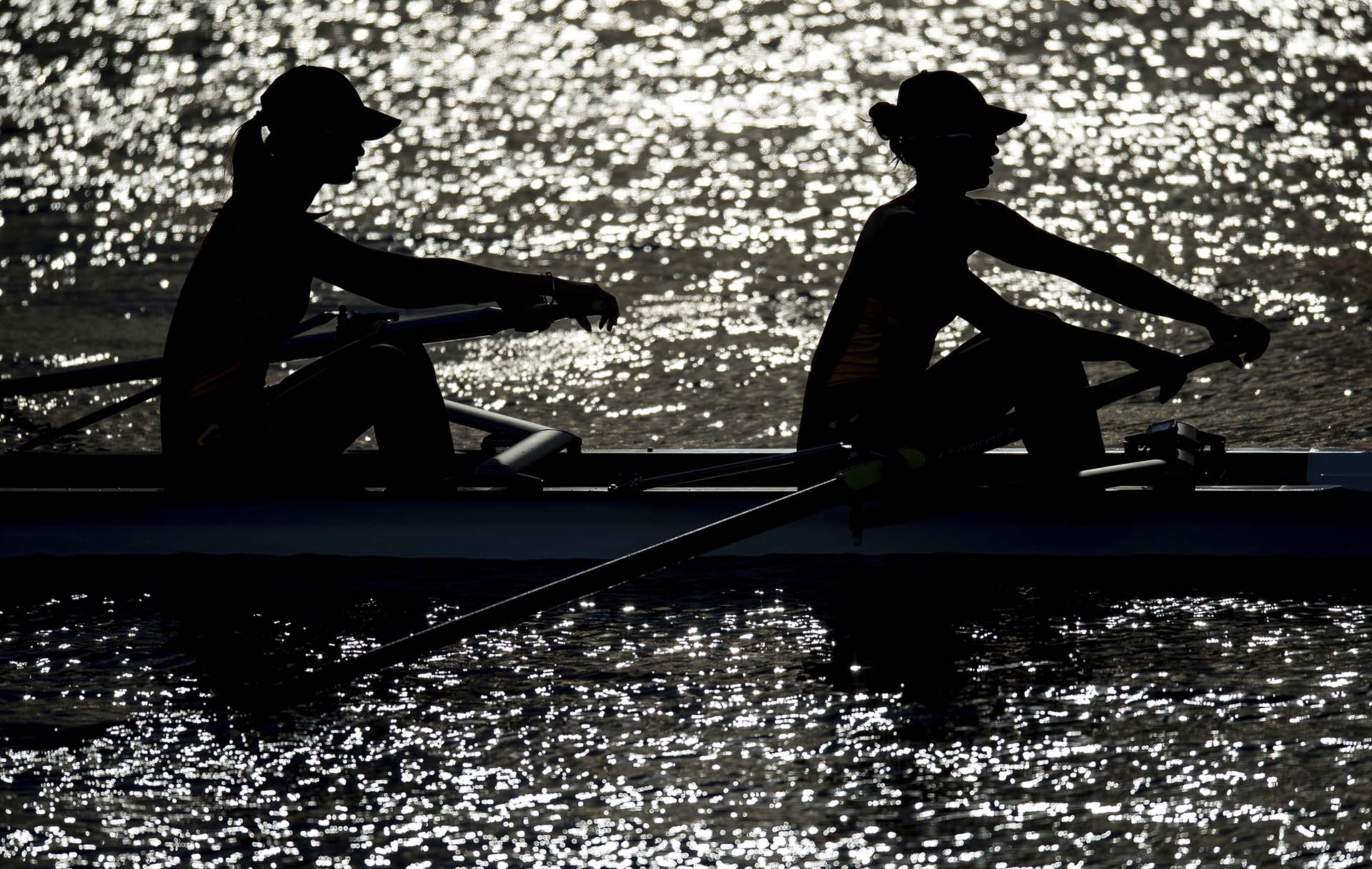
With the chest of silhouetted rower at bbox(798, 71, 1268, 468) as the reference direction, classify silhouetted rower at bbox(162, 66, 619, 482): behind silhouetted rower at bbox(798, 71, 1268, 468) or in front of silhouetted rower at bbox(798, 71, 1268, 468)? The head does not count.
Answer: behind

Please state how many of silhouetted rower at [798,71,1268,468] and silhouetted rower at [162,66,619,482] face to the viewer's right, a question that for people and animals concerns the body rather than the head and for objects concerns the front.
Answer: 2

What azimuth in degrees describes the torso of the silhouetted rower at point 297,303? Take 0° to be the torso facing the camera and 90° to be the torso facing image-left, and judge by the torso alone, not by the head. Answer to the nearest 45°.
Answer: approximately 270°

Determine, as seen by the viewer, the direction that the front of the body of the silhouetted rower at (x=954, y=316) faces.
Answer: to the viewer's right
